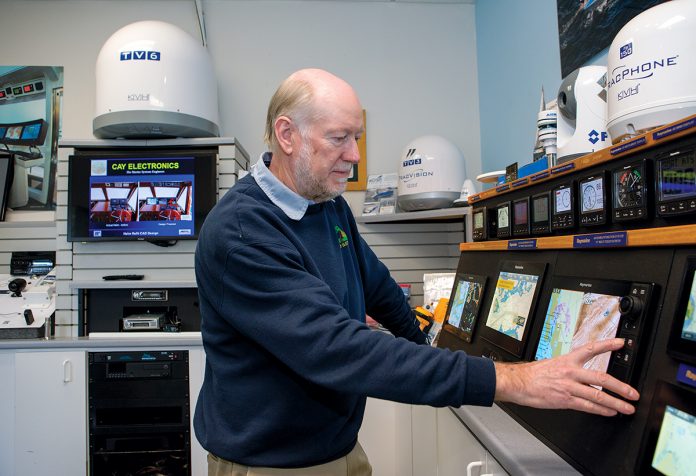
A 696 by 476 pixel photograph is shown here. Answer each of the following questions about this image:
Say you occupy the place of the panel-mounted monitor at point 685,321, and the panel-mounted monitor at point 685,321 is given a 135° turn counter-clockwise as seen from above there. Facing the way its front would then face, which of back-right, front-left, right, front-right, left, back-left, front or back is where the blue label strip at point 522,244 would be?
back-left

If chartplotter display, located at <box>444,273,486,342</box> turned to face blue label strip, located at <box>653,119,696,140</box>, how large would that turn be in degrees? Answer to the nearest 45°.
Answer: approximately 90° to its left

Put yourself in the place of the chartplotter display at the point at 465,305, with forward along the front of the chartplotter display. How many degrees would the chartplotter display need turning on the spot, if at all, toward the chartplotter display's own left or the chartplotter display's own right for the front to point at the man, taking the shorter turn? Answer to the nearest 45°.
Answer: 0° — it already faces them

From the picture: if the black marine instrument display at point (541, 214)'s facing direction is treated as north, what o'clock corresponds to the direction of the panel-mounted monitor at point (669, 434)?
the panel-mounted monitor at point (669, 434) is roughly at 10 o'clock from the black marine instrument display at point (541, 214).

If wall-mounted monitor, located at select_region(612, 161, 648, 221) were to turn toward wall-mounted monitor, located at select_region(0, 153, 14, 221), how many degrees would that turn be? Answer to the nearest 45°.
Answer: approximately 45° to its right

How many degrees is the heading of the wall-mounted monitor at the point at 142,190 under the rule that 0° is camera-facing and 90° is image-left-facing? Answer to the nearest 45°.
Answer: approximately 0°

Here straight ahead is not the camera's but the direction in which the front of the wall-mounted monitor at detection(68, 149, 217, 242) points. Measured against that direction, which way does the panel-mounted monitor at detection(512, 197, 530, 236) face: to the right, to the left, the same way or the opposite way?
to the right

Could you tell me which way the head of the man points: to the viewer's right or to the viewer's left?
to the viewer's right
